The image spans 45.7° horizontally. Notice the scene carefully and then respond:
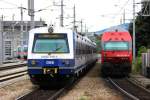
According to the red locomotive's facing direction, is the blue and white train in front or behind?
in front

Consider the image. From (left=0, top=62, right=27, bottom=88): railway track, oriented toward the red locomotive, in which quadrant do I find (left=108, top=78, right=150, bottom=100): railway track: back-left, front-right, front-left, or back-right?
front-right

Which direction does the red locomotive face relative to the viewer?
toward the camera

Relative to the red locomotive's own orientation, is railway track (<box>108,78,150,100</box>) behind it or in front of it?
in front

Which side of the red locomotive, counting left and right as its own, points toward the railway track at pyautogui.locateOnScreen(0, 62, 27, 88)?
right

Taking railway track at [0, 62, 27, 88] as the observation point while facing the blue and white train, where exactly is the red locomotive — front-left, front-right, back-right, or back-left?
front-left
